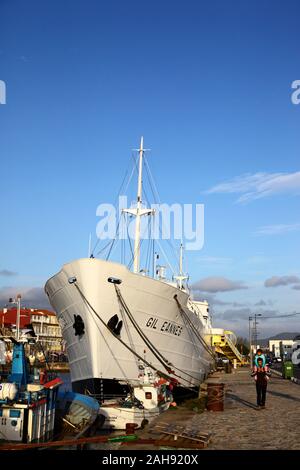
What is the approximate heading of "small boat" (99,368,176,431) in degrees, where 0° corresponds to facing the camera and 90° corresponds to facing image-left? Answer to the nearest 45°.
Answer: approximately 45°

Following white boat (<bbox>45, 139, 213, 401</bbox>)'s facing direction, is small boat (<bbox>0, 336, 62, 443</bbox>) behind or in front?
in front

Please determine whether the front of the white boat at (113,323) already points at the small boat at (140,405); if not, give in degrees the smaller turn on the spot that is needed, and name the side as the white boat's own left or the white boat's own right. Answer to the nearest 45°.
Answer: approximately 45° to the white boat's own left

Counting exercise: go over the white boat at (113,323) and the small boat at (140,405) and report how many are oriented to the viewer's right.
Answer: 0

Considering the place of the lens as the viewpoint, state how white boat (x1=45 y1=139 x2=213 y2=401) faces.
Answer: facing the viewer and to the left of the viewer

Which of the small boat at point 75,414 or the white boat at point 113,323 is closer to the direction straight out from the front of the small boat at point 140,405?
the small boat

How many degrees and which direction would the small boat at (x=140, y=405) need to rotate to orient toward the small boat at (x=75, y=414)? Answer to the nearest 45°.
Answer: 0° — it already faces it

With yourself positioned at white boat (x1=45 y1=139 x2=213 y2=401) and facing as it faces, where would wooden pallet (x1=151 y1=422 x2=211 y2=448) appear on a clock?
The wooden pallet is roughly at 10 o'clock from the white boat.

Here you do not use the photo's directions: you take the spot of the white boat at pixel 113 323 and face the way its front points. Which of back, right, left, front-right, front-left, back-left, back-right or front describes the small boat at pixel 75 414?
front-left
